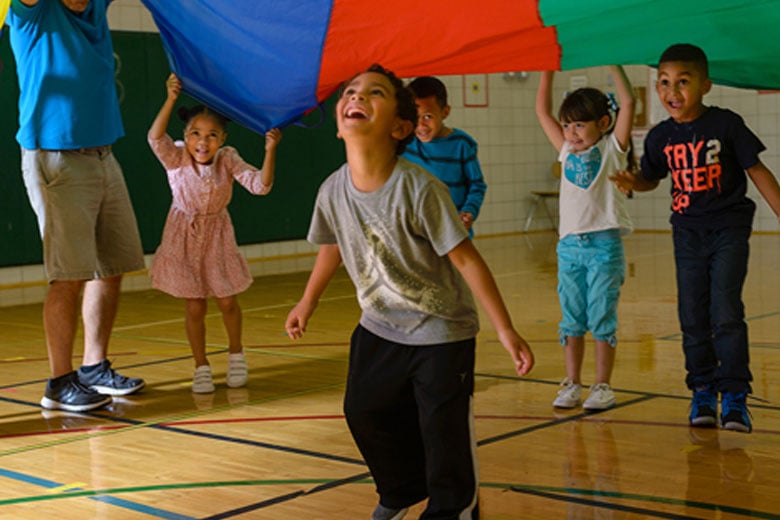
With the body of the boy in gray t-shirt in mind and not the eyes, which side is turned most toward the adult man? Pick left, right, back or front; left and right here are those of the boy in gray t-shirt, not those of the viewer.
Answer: right

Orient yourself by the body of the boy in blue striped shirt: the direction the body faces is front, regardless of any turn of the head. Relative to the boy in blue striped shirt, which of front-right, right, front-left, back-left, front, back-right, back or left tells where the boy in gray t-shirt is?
front-left

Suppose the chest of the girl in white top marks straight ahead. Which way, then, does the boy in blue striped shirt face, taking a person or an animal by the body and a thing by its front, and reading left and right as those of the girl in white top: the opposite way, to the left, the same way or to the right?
the same way

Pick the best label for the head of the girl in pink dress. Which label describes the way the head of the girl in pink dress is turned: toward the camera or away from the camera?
toward the camera

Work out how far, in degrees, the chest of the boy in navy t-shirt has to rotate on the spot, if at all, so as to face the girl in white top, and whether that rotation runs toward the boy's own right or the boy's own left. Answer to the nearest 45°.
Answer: approximately 135° to the boy's own right

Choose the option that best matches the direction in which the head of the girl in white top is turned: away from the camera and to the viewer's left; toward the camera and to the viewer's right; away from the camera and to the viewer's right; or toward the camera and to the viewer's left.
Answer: toward the camera and to the viewer's left

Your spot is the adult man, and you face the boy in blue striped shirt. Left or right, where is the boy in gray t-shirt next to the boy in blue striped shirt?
right

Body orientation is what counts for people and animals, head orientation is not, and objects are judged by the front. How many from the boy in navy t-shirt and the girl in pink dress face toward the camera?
2

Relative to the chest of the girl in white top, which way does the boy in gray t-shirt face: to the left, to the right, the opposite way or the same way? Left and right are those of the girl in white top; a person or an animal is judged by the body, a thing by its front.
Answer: the same way

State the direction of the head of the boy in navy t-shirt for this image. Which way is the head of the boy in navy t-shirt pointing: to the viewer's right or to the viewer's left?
to the viewer's left

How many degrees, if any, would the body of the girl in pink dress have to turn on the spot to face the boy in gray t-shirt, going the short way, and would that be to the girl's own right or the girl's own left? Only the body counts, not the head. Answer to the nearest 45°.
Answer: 0° — they already face them

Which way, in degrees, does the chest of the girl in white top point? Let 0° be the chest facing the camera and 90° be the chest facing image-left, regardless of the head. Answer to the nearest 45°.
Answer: approximately 45°

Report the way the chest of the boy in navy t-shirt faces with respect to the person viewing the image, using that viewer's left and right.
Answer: facing the viewer
